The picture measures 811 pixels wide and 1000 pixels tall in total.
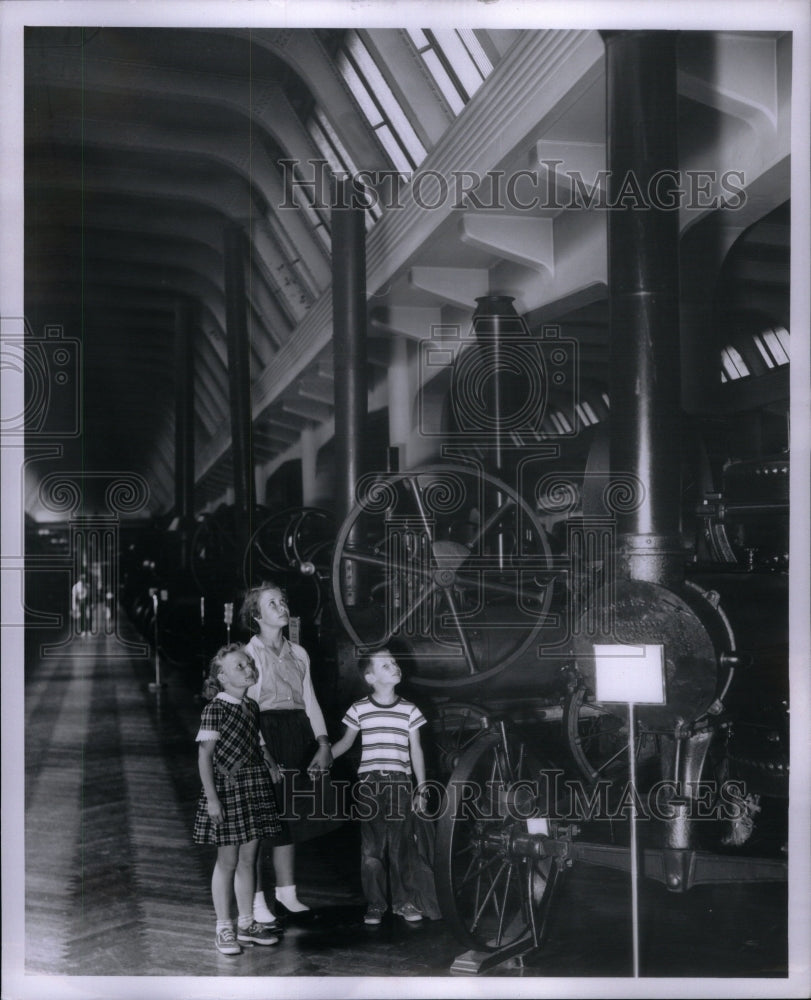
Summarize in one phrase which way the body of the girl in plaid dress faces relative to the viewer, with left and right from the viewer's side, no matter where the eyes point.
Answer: facing the viewer and to the right of the viewer

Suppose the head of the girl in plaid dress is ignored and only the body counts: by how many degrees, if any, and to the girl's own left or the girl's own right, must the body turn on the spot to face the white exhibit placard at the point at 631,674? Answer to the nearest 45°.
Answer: approximately 45° to the girl's own left

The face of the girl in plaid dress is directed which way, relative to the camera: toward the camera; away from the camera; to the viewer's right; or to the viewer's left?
to the viewer's right

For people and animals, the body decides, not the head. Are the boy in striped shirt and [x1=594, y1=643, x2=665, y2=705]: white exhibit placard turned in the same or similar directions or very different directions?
same or similar directions

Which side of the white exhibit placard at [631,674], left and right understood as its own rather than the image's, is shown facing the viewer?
front

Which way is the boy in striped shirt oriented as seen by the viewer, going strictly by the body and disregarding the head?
toward the camera

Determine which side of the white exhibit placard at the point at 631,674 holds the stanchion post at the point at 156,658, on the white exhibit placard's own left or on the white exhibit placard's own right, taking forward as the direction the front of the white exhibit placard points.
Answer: on the white exhibit placard's own right

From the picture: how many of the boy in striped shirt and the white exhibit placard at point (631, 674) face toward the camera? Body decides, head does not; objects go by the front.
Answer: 2
